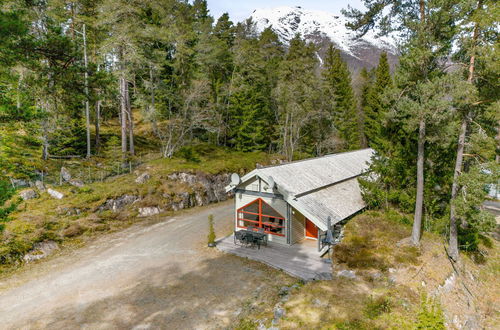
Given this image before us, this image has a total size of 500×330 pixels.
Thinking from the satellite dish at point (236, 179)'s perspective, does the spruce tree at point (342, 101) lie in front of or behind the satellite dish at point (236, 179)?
behind

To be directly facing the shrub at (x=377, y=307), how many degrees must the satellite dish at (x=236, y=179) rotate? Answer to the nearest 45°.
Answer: approximately 90° to its left

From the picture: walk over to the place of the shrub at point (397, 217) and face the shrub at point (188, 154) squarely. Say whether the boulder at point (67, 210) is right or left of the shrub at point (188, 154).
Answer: left

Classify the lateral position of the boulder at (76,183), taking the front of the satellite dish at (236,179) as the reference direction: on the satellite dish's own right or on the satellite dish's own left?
on the satellite dish's own right

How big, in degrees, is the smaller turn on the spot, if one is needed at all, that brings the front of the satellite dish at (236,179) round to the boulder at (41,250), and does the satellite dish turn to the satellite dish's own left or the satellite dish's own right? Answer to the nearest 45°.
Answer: approximately 45° to the satellite dish's own right

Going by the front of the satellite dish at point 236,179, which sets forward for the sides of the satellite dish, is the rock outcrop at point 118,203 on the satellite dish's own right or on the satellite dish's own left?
on the satellite dish's own right

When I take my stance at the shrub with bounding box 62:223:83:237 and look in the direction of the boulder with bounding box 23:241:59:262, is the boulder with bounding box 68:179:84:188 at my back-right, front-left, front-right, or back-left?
back-right

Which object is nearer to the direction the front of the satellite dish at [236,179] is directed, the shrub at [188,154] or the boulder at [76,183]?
the boulder

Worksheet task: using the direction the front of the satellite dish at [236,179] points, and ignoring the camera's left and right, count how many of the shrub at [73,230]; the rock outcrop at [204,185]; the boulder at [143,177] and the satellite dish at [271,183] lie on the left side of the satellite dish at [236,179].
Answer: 1

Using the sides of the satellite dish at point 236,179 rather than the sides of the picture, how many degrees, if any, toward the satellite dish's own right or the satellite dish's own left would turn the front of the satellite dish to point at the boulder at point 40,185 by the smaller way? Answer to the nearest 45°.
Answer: approximately 45° to the satellite dish's own right

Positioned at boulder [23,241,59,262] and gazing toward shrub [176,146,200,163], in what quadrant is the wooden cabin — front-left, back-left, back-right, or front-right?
front-right
